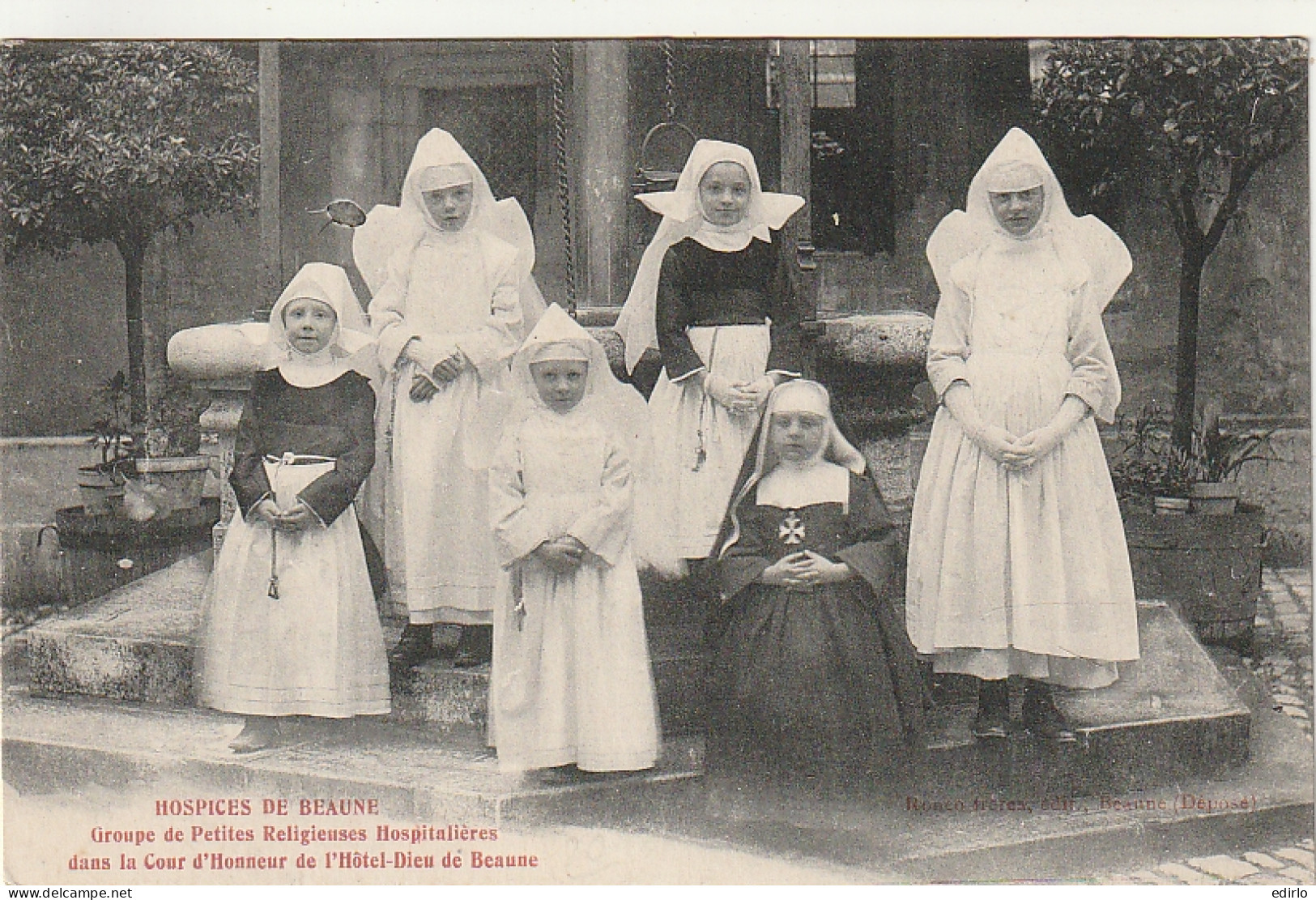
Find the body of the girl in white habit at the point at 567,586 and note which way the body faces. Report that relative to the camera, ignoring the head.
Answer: toward the camera

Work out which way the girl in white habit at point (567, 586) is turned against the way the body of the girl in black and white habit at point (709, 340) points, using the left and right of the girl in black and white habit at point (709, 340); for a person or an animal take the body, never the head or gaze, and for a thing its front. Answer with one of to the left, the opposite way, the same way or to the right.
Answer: the same way

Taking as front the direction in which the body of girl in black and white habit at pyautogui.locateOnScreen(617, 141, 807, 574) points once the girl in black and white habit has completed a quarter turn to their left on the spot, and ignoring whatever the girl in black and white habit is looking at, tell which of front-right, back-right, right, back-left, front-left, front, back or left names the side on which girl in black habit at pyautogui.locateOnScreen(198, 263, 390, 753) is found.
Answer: back

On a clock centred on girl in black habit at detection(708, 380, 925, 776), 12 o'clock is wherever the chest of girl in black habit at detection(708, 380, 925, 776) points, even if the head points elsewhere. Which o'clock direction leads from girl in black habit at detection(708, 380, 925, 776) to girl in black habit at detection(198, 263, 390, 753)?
girl in black habit at detection(198, 263, 390, 753) is roughly at 3 o'clock from girl in black habit at detection(708, 380, 925, 776).

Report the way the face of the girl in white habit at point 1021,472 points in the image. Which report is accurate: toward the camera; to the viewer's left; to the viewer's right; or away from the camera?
toward the camera

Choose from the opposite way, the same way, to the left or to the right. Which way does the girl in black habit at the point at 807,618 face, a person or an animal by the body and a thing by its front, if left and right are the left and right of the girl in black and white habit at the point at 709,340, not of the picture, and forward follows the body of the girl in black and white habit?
the same way

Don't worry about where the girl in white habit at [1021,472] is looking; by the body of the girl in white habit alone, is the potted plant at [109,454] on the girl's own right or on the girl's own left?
on the girl's own right

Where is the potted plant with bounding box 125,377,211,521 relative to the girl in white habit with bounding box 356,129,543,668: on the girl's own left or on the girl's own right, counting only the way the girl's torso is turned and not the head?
on the girl's own right

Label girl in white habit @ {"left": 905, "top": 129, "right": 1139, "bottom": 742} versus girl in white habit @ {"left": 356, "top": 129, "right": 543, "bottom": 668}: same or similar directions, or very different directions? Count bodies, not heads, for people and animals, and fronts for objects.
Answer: same or similar directions

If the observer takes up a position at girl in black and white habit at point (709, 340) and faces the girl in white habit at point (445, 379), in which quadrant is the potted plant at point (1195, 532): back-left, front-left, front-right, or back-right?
back-right

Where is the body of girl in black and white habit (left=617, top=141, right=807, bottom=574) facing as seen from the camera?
toward the camera

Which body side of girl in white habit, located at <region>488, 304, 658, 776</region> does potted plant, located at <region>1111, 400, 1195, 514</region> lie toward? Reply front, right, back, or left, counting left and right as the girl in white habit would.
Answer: left

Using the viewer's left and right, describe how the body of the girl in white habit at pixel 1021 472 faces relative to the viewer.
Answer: facing the viewer
